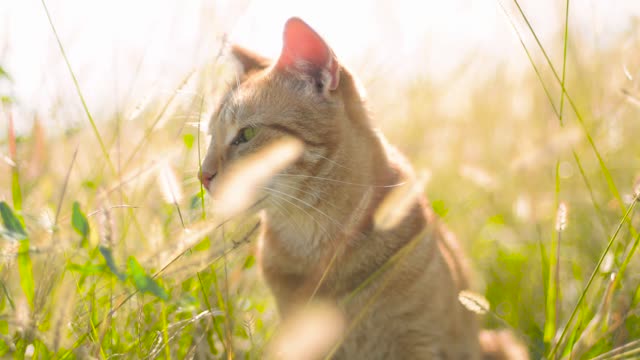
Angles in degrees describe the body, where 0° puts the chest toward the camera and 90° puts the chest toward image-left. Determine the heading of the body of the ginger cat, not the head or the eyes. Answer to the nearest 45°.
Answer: approximately 90°
